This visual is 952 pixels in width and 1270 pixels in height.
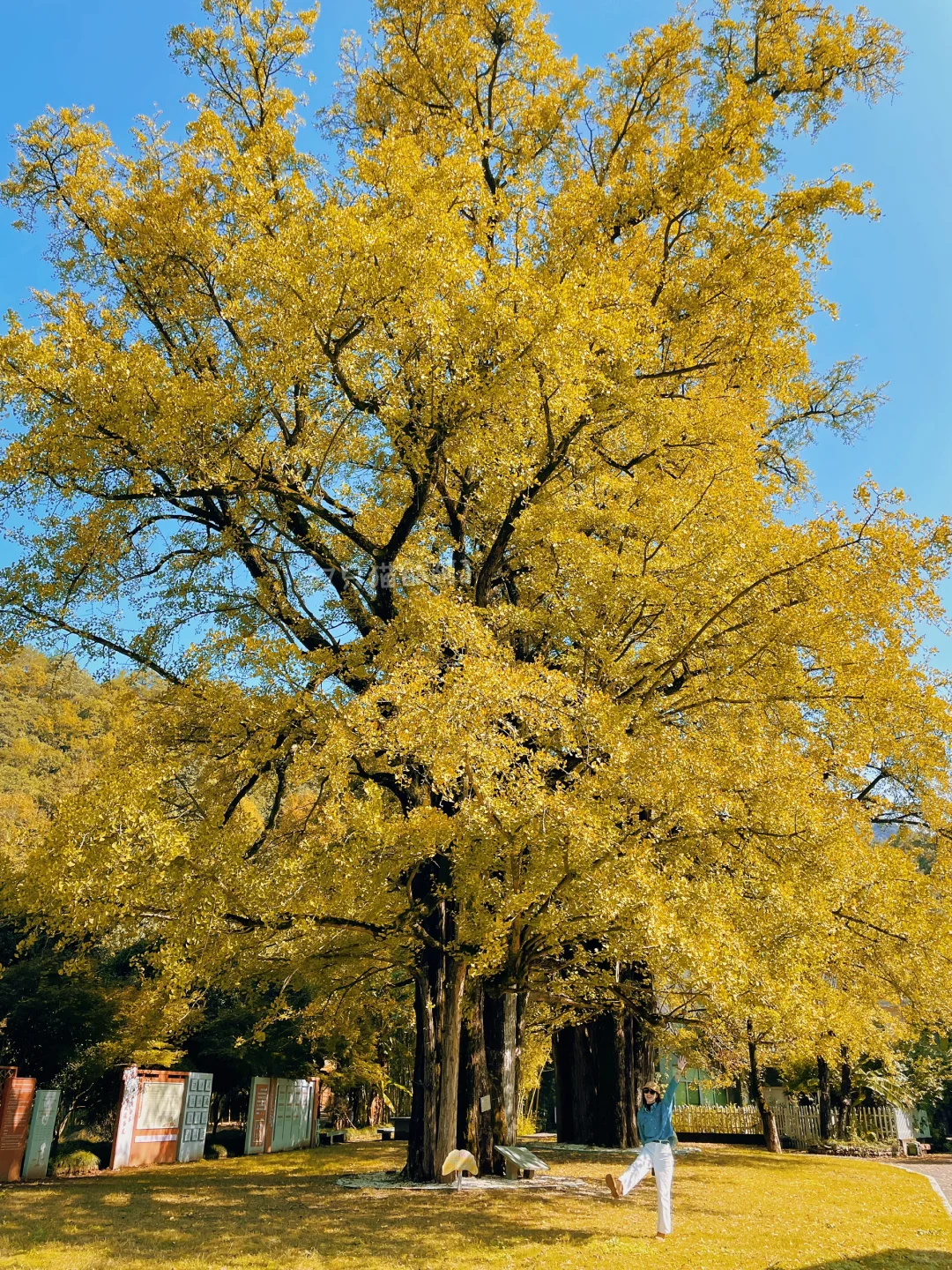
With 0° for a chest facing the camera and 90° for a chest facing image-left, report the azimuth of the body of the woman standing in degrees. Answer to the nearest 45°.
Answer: approximately 0°

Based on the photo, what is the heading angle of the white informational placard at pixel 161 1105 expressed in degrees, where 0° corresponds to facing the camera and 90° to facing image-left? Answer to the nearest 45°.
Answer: approximately 0°

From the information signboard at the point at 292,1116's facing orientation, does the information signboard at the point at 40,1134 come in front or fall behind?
in front

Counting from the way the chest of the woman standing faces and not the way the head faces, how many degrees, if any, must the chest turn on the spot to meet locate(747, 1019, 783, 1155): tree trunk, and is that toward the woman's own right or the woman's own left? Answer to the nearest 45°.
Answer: approximately 180°

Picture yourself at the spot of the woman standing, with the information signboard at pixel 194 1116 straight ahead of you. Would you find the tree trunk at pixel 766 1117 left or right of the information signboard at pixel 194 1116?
right

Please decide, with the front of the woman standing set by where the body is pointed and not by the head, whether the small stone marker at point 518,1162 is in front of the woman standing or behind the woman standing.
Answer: behind

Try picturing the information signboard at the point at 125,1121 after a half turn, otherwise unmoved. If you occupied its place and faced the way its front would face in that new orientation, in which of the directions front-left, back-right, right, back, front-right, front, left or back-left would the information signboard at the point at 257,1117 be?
front-right
